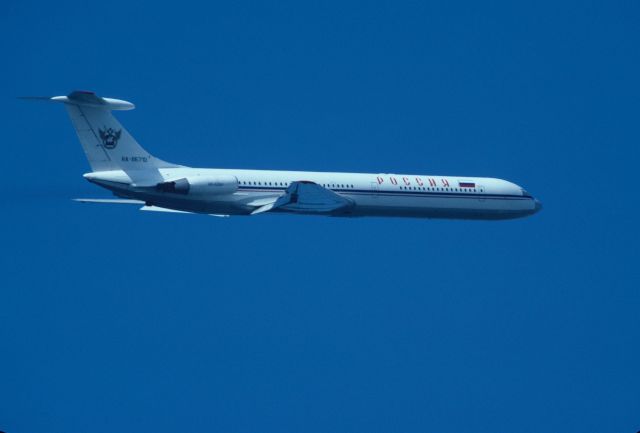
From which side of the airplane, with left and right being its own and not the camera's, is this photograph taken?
right
